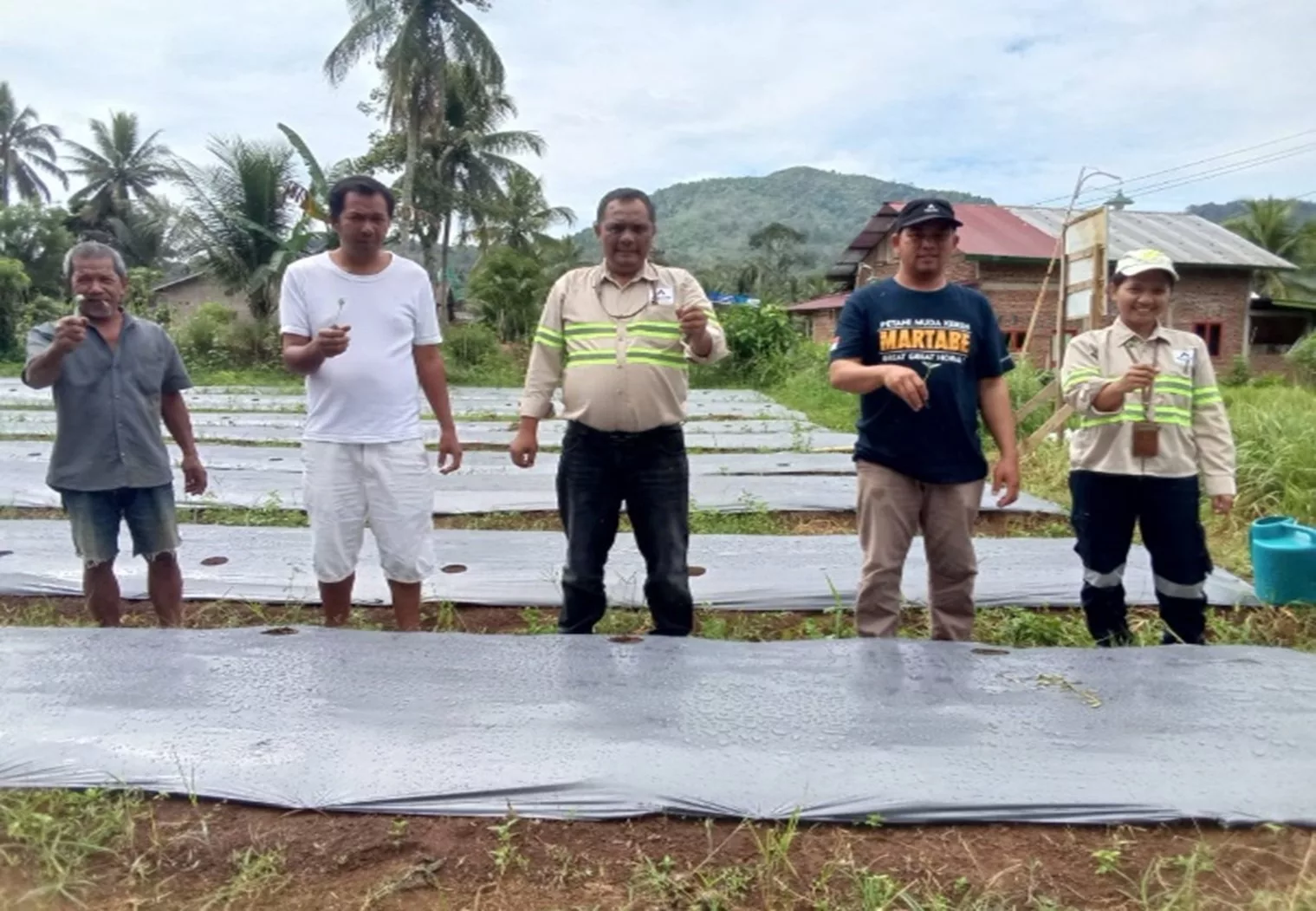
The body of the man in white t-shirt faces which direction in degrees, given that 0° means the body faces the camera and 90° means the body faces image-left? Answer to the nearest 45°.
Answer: approximately 0°

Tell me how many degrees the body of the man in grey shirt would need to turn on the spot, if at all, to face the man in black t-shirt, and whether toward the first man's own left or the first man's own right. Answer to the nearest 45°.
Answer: approximately 45° to the first man's own left

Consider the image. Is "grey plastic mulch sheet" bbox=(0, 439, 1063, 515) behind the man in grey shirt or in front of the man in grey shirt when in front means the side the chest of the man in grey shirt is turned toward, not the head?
behind

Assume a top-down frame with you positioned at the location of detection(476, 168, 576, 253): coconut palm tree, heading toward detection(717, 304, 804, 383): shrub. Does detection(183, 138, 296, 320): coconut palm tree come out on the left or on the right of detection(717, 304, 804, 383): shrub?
right

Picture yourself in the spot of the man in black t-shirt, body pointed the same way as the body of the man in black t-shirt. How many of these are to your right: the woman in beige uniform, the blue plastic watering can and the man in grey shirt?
1

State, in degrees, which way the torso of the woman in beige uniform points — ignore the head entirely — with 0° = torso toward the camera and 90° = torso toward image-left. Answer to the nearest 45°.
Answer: approximately 0°

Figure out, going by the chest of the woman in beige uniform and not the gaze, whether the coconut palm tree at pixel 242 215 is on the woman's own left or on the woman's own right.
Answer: on the woman's own right

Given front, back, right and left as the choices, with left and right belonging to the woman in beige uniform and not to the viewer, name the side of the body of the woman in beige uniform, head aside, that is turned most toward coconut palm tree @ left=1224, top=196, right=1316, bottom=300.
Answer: back

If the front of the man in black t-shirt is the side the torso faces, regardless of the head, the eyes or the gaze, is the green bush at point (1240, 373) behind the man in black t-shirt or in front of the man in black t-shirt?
behind

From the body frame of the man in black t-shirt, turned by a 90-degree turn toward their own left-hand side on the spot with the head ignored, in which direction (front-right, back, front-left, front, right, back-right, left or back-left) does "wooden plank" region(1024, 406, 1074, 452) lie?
left

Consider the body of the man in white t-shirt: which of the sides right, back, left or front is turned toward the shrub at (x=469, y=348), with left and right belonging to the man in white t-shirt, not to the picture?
back
